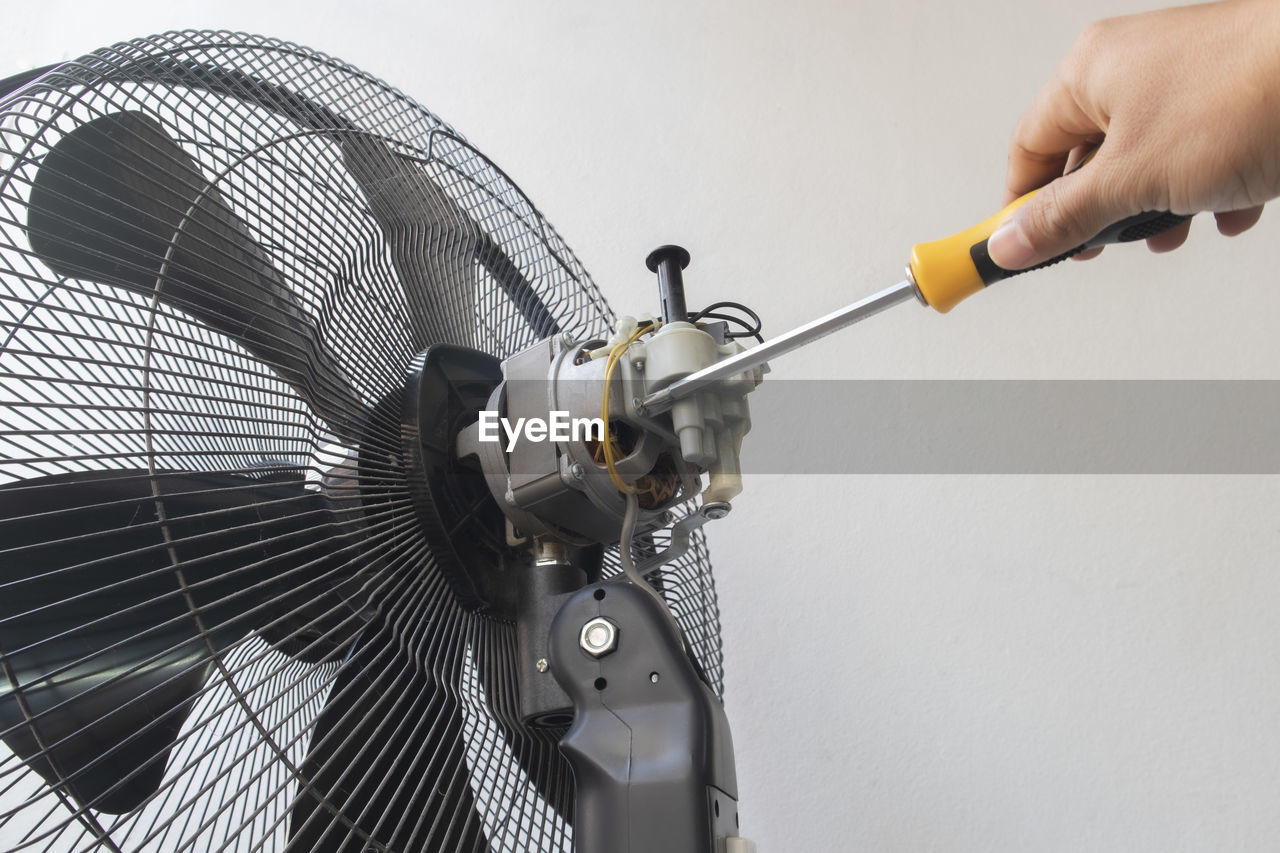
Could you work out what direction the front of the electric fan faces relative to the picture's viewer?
facing away from the viewer and to the left of the viewer
